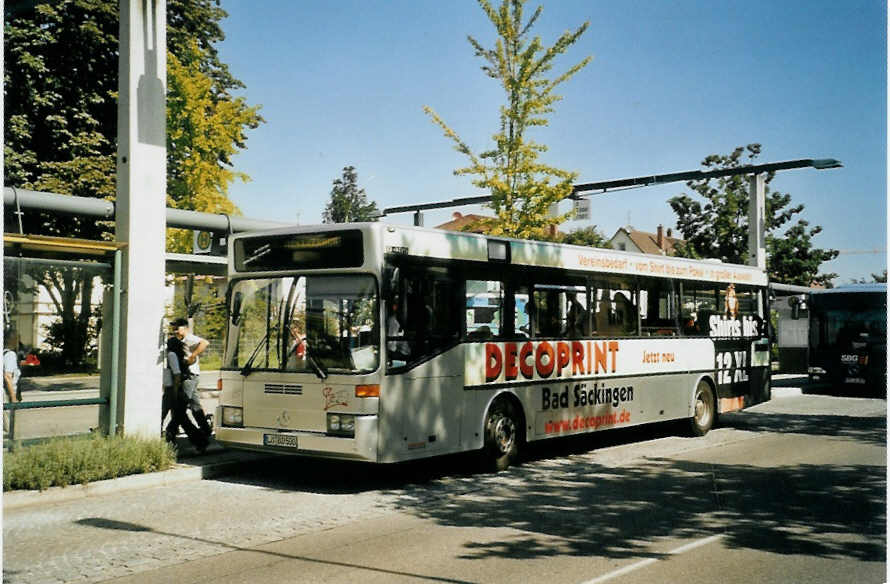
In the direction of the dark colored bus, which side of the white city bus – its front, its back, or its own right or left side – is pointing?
back

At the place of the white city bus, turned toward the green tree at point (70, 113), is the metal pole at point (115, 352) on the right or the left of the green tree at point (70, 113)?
left

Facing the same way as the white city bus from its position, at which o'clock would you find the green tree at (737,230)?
The green tree is roughly at 5 o'clock from the white city bus.

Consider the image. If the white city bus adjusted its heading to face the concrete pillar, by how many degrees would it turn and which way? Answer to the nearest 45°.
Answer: approximately 45° to its right

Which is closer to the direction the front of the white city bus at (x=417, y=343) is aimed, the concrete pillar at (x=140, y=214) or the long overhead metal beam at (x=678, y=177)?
the concrete pillar

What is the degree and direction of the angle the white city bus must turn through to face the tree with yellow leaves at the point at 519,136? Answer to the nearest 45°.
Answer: approximately 135° to its right

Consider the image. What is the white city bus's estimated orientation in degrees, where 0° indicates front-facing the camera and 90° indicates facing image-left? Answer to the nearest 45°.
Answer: approximately 45°

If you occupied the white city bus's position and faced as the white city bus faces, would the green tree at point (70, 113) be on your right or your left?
on your right

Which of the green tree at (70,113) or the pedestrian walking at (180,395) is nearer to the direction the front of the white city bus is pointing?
the pedestrian walking

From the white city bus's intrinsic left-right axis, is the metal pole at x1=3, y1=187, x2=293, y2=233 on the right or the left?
on its right
